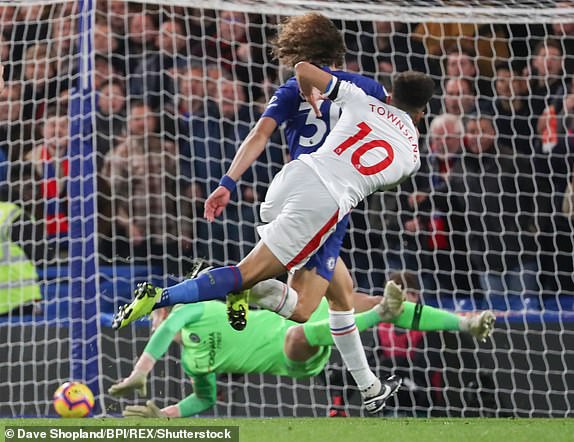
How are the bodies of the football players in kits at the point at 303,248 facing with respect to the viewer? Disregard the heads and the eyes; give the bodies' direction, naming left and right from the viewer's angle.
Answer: facing away from the viewer and to the right of the viewer

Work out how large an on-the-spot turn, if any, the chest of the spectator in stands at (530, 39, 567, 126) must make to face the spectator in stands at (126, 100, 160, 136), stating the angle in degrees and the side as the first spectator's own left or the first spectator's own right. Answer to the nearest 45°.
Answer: approximately 90° to the first spectator's own right

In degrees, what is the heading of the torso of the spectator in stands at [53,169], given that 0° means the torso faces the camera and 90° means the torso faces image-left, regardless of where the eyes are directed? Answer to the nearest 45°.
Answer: approximately 0°

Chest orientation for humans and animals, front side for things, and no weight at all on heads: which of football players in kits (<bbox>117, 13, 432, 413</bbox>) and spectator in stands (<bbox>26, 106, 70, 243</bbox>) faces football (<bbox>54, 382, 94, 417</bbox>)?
the spectator in stands

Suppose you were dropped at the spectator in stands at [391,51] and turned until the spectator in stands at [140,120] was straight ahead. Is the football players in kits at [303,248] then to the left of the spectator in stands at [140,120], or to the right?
left

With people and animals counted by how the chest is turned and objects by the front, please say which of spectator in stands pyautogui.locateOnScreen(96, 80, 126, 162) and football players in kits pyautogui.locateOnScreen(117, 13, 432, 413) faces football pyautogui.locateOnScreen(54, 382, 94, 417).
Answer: the spectator in stands

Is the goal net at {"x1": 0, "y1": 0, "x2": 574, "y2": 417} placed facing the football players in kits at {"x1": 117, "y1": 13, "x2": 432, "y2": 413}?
yes
